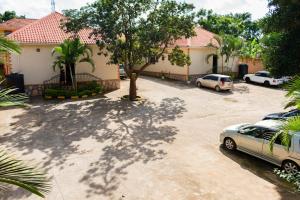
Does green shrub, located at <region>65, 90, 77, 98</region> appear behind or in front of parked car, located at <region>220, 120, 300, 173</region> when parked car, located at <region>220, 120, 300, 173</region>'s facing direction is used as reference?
in front

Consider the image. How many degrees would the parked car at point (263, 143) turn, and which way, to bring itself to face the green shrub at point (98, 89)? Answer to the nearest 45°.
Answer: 0° — it already faces it

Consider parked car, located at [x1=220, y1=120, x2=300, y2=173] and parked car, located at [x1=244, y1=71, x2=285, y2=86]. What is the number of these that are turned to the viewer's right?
0

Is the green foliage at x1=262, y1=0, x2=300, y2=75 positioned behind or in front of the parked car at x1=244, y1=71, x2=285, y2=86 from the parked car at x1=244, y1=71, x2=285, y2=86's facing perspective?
behind

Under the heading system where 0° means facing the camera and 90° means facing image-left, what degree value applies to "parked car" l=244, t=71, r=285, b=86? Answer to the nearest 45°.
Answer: approximately 135°

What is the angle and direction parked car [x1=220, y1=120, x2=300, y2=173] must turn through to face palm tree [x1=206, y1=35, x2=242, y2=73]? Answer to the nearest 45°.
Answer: approximately 45° to its right

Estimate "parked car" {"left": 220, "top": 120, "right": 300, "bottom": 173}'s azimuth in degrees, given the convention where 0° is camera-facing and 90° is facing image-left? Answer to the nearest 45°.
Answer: approximately 135°

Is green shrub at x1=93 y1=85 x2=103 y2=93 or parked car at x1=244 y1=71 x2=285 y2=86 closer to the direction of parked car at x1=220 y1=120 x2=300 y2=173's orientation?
the green shrub

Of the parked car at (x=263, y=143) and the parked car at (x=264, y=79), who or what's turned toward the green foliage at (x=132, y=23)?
the parked car at (x=263, y=143)
